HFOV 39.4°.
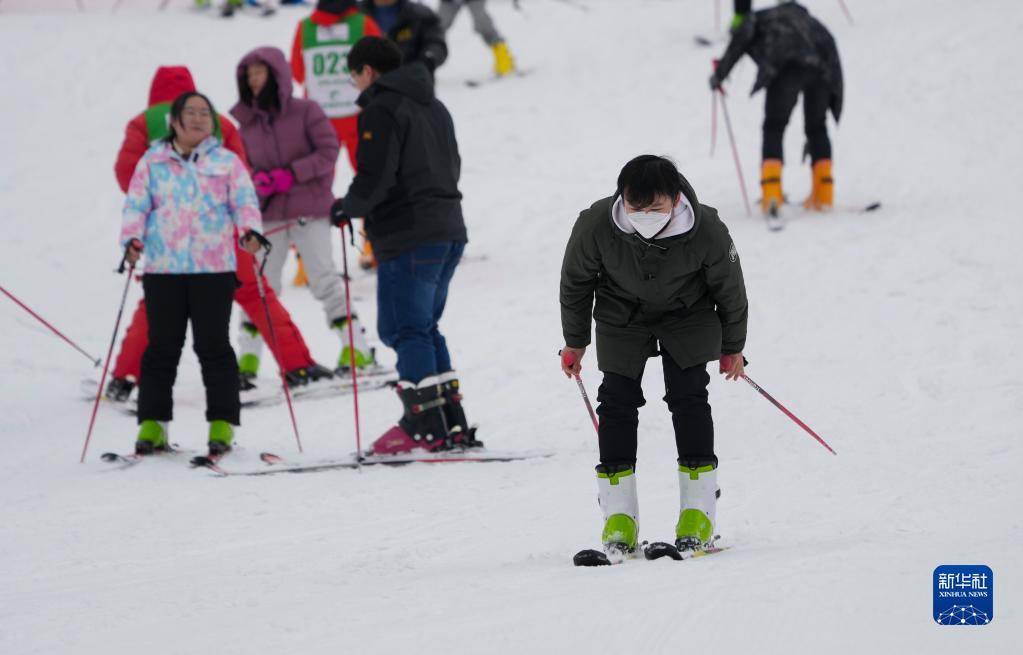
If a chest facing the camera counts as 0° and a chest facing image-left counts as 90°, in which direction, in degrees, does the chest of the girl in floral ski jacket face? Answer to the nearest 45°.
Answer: approximately 0°

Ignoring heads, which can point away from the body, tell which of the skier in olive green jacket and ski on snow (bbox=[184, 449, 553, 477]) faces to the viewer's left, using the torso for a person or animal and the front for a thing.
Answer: the ski on snow

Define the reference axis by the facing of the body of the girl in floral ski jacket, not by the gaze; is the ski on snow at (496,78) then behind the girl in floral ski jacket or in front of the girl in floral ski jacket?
behind

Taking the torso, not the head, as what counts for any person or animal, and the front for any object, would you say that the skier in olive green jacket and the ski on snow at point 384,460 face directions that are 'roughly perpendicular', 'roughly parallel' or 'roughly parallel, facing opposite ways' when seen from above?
roughly perpendicular

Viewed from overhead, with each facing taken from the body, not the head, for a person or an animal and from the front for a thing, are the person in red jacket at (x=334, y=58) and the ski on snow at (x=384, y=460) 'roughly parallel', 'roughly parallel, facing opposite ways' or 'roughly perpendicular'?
roughly perpendicular

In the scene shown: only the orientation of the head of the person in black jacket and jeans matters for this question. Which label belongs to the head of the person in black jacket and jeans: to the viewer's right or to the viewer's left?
to the viewer's left

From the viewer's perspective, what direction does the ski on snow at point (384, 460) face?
to the viewer's left
